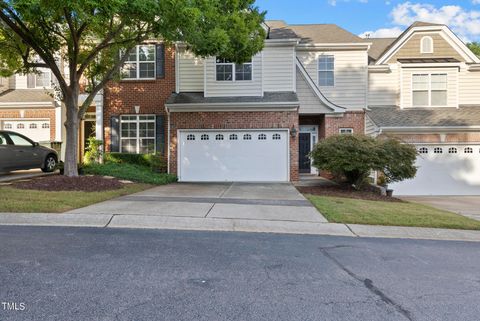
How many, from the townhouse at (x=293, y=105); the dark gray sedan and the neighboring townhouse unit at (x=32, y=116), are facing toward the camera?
2

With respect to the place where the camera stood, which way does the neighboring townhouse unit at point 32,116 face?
facing the viewer

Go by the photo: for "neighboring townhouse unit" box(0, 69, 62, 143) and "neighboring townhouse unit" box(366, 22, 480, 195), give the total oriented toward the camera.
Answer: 2

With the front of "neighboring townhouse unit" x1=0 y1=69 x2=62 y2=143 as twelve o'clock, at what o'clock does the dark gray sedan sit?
The dark gray sedan is roughly at 12 o'clock from the neighboring townhouse unit.

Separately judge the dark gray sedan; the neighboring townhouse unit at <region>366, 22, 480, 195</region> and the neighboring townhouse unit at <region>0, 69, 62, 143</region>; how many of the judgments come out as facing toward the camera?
2

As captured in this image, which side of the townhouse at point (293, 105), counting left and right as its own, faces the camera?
front

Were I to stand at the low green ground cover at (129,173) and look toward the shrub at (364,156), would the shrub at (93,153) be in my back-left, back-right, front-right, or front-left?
back-left

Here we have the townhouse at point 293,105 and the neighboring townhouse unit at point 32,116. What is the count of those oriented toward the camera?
2

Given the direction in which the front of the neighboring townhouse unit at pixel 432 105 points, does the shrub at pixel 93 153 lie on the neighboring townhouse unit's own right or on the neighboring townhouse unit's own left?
on the neighboring townhouse unit's own right

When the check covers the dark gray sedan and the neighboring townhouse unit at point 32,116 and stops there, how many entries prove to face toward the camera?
1
